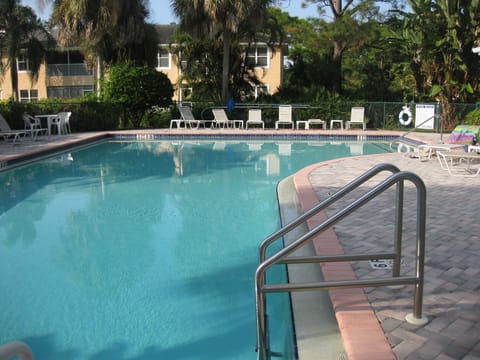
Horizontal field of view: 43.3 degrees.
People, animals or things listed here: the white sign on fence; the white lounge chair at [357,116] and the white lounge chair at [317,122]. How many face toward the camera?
3

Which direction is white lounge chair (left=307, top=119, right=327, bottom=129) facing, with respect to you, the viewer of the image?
facing the viewer

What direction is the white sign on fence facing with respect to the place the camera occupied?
facing the viewer

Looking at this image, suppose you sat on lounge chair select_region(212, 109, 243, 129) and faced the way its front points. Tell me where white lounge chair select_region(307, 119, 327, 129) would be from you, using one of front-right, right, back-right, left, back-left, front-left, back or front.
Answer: front-left

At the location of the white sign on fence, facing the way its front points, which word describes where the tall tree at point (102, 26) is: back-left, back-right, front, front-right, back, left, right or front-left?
right

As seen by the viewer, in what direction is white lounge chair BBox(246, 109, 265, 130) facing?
toward the camera

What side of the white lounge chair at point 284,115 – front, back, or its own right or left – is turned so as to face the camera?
front

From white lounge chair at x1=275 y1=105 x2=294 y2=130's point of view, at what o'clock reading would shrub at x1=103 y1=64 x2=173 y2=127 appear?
The shrub is roughly at 3 o'clock from the white lounge chair.

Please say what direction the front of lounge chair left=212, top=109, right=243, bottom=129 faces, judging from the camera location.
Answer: facing the viewer and to the right of the viewer

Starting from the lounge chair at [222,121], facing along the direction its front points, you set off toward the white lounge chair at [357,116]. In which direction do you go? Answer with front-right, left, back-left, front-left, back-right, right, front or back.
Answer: front-left

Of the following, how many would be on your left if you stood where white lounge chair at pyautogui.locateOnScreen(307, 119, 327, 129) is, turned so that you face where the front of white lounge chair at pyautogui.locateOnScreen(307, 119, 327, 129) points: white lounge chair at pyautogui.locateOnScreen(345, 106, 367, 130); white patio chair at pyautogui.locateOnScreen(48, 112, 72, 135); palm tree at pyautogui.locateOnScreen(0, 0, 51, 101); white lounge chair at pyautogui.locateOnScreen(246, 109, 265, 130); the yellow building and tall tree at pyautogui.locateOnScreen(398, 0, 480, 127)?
2
